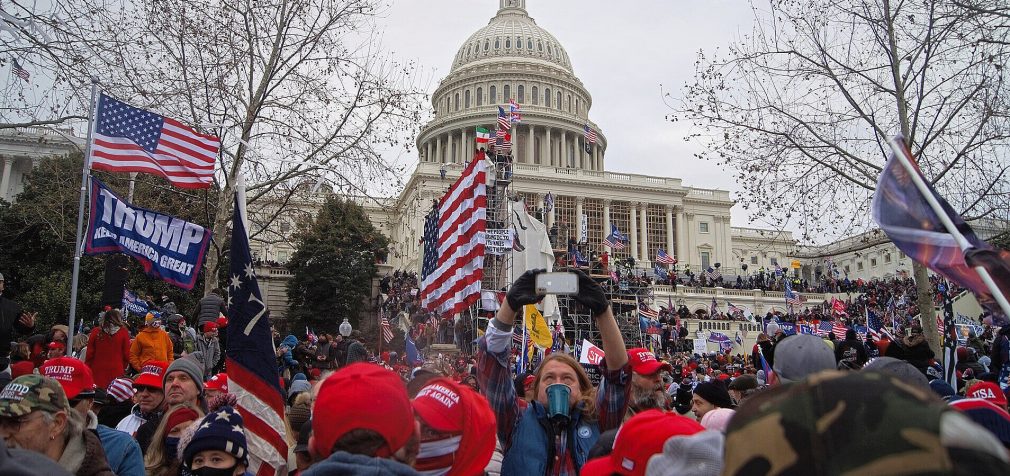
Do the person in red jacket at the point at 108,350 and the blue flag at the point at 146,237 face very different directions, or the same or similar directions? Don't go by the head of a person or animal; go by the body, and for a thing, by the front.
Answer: very different directions

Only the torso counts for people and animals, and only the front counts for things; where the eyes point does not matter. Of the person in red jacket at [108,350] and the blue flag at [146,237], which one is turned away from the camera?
the person in red jacket

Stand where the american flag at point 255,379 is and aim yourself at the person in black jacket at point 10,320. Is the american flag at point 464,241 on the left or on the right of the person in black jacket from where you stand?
right

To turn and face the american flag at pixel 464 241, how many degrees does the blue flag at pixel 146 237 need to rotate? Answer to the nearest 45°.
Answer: approximately 135° to its left

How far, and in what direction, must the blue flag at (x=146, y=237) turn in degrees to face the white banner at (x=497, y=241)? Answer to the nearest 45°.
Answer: approximately 135° to its left

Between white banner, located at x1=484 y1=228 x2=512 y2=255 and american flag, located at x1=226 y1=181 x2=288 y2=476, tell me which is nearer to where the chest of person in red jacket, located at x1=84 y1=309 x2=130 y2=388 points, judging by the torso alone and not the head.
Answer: the white banner

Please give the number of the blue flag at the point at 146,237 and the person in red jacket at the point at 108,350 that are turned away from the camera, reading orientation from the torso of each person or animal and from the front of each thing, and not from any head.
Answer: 1

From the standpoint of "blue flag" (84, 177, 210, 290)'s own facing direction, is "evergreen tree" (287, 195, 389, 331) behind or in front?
behind

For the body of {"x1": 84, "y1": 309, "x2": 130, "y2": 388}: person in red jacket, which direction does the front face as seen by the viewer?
away from the camera

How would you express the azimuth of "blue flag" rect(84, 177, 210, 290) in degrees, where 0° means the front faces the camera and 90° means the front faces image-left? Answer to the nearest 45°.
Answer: approximately 0°
